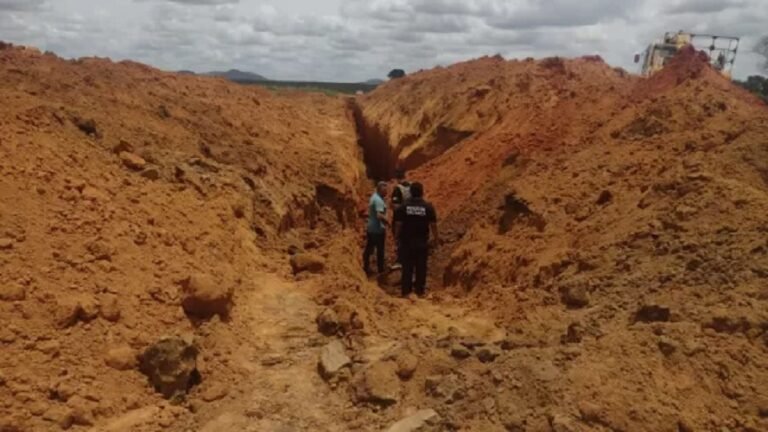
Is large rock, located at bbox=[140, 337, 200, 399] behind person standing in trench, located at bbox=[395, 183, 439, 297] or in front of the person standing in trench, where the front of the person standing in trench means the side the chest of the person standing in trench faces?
behind

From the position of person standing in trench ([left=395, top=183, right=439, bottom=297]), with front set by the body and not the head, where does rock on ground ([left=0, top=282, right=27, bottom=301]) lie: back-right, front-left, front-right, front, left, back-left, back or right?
back-left

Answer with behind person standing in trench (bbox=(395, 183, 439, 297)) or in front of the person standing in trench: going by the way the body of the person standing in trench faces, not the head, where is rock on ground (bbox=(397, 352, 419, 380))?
behind

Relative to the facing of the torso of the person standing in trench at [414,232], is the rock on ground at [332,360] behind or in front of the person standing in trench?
behind

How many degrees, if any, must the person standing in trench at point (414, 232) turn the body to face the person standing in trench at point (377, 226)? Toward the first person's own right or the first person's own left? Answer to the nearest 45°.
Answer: approximately 45° to the first person's own left

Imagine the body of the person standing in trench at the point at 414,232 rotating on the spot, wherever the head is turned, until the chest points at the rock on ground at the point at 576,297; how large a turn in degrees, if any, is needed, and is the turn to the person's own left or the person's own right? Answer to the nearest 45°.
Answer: approximately 135° to the person's own right

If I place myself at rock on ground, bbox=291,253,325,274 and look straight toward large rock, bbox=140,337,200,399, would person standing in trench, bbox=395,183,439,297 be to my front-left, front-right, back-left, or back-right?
back-left

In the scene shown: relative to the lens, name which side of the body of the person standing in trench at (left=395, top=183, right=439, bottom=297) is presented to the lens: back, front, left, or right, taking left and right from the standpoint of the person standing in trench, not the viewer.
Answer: back

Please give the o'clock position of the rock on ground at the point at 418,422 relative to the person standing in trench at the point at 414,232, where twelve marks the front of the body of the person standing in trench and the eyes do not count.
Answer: The rock on ground is roughly at 6 o'clock from the person standing in trench.

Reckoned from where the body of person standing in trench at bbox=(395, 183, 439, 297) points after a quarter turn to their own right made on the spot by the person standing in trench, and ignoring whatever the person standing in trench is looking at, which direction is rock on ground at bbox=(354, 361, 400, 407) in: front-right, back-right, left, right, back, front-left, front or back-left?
right

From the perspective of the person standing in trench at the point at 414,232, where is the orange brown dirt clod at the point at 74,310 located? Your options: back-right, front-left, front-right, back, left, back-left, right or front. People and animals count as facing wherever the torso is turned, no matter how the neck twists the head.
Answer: back-left
